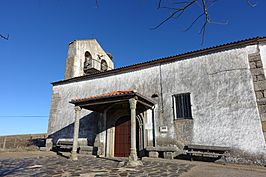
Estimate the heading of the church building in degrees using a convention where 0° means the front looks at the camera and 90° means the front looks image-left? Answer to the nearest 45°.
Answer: approximately 45°

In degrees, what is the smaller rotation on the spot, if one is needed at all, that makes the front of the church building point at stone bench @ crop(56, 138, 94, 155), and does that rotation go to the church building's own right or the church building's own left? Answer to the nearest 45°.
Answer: approximately 45° to the church building's own right
